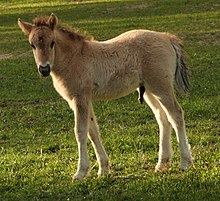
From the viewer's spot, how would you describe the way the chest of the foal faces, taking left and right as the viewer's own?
facing to the left of the viewer
